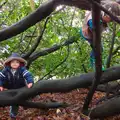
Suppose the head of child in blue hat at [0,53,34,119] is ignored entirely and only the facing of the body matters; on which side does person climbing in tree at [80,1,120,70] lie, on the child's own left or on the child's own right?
on the child's own left

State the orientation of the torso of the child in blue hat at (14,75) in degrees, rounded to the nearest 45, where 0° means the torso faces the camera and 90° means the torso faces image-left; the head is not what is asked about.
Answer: approximately 0°
